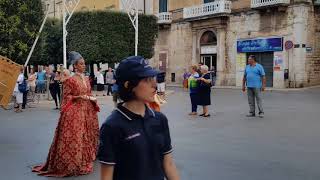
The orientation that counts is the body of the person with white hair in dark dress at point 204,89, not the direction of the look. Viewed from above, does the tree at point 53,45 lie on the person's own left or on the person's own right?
on the person's own right

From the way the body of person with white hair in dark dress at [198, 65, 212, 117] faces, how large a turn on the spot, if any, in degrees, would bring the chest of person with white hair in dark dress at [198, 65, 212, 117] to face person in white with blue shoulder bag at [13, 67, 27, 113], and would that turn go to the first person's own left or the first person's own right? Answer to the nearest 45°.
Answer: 0° — they already face them

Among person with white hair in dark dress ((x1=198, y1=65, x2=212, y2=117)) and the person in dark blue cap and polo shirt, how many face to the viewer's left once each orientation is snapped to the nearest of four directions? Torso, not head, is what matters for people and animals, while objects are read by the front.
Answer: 1

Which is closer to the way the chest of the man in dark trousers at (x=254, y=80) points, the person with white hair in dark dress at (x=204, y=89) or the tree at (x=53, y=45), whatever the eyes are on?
the person with white hair in dark dress

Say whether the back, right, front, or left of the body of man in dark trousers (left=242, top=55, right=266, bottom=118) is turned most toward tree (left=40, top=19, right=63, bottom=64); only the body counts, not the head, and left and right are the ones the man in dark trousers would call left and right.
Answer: right

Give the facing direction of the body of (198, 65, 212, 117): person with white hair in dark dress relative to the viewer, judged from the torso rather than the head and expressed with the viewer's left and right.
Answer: facing to the left of the viewer

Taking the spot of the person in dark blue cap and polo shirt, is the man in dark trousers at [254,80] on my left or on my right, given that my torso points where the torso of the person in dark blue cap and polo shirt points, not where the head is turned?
on my left

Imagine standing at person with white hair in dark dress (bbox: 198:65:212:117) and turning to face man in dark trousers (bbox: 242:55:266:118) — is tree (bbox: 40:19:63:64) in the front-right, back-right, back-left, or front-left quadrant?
back-left
